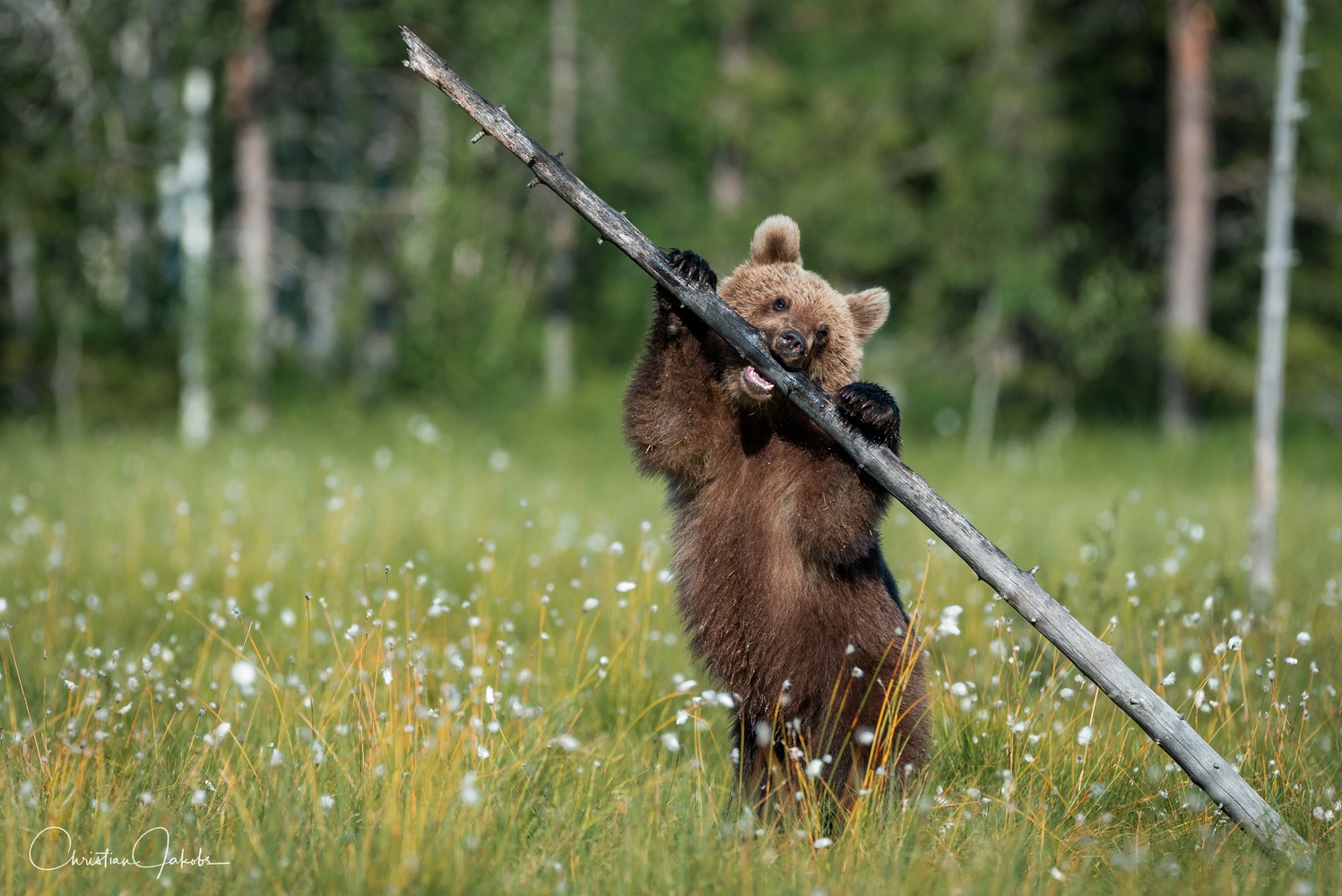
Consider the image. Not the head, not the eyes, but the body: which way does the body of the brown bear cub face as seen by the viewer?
toward the camera

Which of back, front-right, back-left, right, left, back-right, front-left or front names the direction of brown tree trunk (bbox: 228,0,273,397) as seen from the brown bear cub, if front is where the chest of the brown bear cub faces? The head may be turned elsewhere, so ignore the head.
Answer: back-right

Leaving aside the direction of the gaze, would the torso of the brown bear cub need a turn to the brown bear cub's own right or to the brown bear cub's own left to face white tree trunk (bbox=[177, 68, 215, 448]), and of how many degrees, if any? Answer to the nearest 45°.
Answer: approximately 135° to the brown bear cub's own right

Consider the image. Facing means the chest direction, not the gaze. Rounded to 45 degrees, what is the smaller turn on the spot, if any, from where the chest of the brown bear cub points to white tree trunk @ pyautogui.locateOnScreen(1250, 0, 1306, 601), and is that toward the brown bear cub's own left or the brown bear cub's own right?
approximately 135° to the brown bear cub's own left
